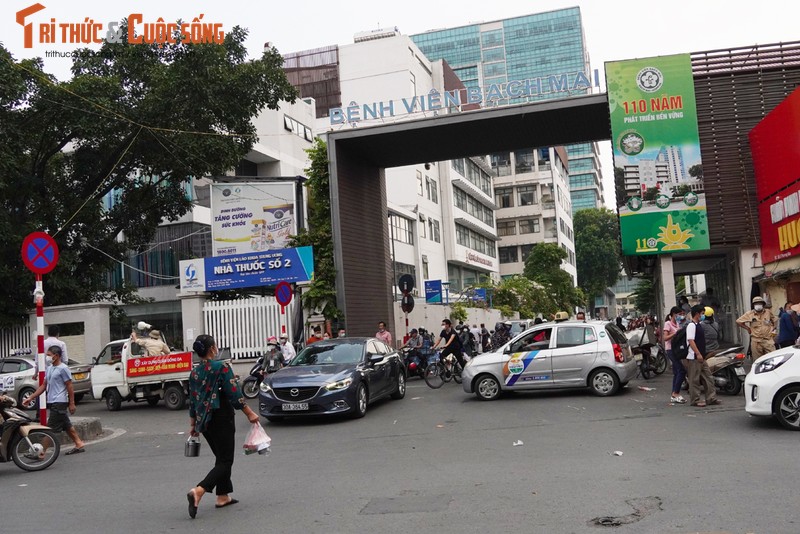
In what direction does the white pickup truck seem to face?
to the viewer's left

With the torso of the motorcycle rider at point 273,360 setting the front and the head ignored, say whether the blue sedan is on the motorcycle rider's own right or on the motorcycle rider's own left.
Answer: on the motorcycle rider's own left

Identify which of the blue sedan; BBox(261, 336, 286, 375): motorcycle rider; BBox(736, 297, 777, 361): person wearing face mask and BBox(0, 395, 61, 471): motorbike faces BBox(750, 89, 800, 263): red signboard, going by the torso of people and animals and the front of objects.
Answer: the motorbike

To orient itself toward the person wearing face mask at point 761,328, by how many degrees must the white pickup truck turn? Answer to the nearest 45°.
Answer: approximately 135° to its left

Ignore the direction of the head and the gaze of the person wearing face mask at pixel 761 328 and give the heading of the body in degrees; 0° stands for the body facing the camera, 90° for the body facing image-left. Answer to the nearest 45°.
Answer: approximately 0°

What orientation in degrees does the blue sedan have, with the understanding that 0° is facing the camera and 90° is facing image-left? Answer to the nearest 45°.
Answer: approximately 45°

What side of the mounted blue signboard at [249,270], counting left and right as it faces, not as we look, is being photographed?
front

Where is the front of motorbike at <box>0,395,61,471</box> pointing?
to the viewer's right

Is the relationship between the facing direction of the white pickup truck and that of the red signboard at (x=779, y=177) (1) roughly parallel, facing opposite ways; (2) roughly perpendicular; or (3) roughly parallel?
roughly parallel

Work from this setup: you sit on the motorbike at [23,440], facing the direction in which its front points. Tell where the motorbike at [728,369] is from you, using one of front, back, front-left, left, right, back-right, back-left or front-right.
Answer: front

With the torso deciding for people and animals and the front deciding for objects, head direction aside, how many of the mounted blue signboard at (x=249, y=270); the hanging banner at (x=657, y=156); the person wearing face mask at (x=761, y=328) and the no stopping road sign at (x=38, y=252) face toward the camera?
4

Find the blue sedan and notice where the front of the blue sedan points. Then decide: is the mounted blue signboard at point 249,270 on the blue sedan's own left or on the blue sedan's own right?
on the blue sedan's own right

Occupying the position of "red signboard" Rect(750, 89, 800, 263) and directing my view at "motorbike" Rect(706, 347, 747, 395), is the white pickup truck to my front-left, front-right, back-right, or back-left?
front-right

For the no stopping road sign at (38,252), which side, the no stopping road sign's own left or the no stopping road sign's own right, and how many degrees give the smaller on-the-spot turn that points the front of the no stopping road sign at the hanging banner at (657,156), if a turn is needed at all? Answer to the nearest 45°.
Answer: approximately 90° to the no stopping road sign's own left

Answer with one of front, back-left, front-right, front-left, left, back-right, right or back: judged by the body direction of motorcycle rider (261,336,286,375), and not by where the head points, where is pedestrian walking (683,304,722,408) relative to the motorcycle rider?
left

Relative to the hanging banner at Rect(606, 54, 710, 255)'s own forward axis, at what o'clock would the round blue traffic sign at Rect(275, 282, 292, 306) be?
The round blue traffic sign is roughly at 2 o'clock from the hanging banner.
